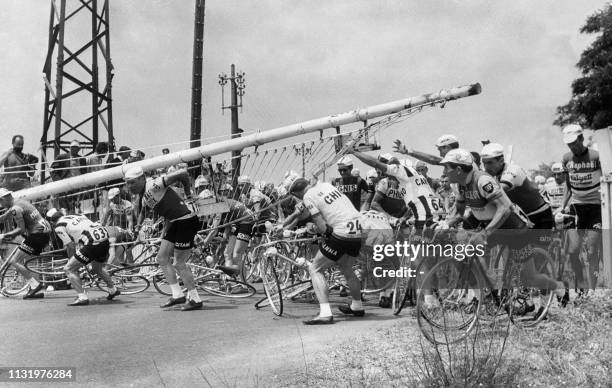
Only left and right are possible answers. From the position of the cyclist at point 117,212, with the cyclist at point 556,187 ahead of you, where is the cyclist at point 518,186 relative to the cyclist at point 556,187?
right

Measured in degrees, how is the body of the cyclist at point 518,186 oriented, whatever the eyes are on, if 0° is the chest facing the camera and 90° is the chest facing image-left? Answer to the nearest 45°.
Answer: approximately 90°

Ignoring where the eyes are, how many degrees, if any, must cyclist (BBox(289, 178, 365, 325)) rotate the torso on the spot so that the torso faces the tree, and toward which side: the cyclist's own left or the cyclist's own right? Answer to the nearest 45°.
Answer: approximately 90° to the cyclist's own right

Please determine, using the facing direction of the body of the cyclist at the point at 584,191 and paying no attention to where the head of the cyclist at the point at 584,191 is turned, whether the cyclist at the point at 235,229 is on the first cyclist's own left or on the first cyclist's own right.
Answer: on the first cyclist's own right

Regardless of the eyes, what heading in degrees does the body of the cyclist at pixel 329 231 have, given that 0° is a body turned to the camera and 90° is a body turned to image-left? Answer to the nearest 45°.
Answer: approximately 135°

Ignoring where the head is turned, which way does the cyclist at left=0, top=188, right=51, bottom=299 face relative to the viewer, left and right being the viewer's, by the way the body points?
facing to the left of the viewer

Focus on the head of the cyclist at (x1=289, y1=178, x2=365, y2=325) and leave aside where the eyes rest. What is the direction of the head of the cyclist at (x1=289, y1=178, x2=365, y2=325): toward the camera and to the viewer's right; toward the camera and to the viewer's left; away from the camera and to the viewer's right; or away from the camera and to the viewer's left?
away from the camera and to the viewer's left

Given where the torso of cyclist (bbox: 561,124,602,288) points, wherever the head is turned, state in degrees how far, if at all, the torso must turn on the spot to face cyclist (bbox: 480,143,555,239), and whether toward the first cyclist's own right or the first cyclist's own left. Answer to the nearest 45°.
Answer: approximately 45° to the first cyclist's own right

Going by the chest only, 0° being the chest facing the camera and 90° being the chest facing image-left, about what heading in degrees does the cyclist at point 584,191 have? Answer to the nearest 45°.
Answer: approximately 0°

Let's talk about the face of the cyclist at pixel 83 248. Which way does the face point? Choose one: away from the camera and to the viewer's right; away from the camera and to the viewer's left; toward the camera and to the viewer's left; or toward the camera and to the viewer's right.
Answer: away from the camera and to the viewer's left
